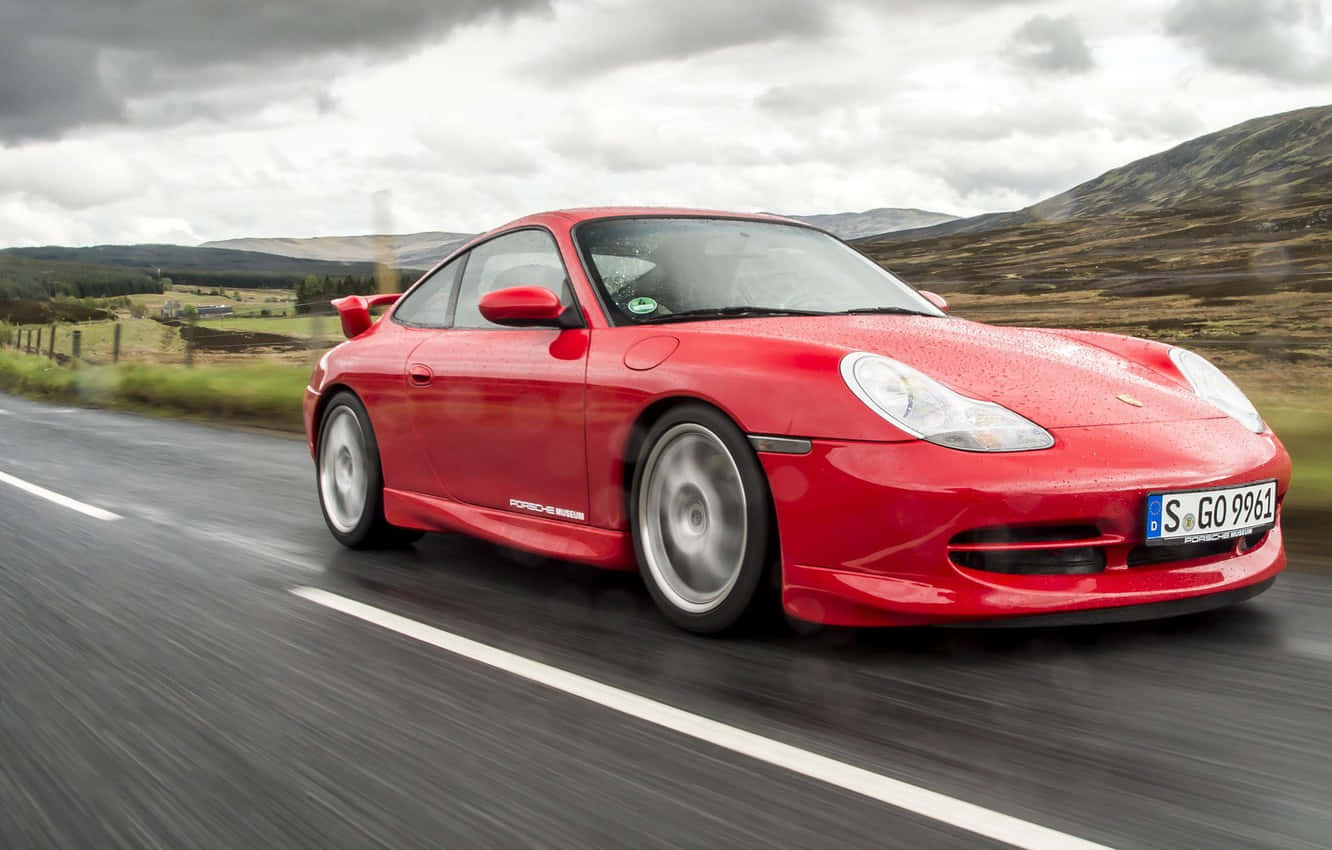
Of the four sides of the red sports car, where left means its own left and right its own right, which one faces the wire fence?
back

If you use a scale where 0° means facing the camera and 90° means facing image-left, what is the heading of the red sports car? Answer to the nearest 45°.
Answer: approximately 315°
